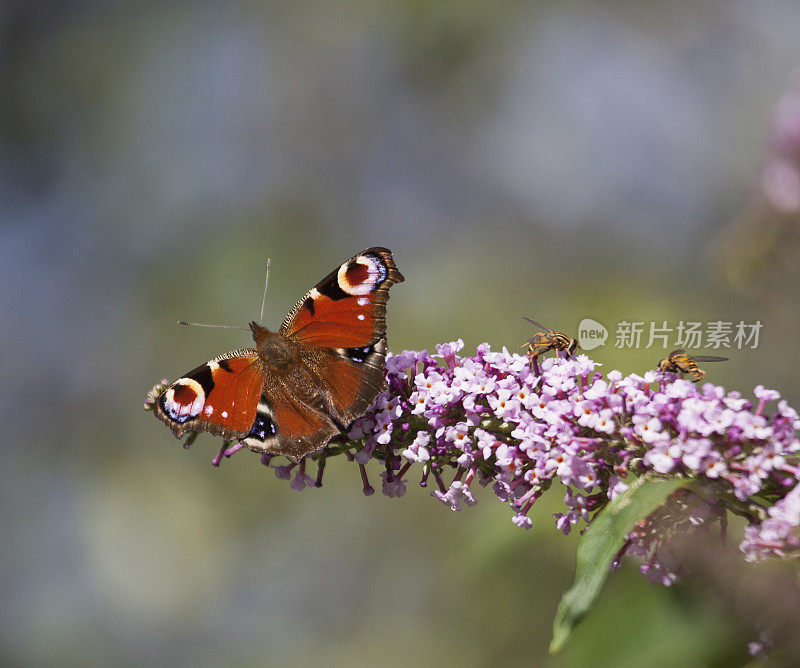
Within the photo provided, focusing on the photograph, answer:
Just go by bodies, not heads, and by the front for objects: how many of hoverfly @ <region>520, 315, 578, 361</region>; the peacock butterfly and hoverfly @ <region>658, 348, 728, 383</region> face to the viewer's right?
1

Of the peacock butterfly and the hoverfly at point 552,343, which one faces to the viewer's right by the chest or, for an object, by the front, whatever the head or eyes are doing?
the hoverfly

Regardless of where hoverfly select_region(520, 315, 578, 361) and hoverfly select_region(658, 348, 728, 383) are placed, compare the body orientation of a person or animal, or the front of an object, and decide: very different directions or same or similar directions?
very different directions

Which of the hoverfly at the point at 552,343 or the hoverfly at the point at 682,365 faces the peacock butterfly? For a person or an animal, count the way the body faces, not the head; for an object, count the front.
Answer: the hoverfly at the point at 682,365

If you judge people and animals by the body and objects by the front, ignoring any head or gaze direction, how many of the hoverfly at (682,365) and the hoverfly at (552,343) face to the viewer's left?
1

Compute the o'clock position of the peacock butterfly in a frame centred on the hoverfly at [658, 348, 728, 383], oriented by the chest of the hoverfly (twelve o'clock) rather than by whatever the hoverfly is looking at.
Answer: The peacock butterfly is roughly at 12 o'clock from the hoverfly.

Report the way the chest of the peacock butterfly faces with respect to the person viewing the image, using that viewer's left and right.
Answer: facing away from the viewer and to the left of the viewer

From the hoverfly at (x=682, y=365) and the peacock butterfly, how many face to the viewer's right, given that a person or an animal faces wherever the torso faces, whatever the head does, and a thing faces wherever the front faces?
0

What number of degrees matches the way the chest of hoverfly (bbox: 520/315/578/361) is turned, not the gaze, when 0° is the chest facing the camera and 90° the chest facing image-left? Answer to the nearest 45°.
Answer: approximately 270°

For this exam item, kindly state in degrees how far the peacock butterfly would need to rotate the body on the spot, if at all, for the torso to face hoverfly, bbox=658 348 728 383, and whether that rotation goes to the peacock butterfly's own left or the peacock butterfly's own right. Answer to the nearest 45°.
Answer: approximately 180°

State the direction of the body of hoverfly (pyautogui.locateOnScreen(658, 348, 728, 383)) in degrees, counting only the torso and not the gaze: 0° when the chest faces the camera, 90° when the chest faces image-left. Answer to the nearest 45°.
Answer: approximately 90°
